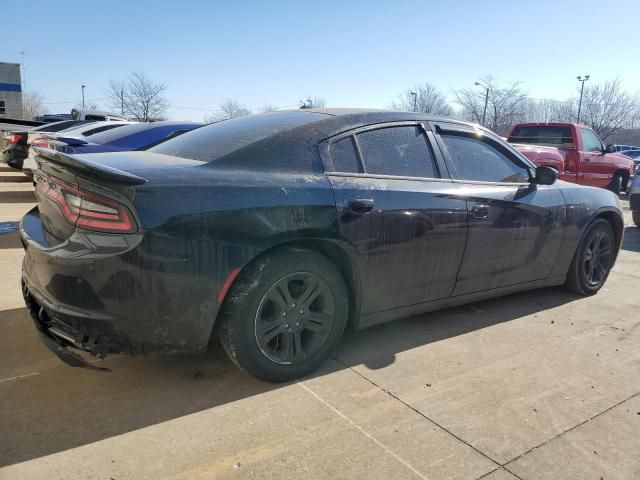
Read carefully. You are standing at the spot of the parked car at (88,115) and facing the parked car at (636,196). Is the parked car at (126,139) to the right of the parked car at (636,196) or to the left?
right

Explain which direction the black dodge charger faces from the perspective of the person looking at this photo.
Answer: facing away from the viewer and to the right of the viewer

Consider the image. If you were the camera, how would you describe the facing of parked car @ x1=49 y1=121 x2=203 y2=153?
facing away from the viewer and to the right of the viewer

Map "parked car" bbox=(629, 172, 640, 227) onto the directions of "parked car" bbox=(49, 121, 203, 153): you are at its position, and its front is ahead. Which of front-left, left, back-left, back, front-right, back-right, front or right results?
front-right

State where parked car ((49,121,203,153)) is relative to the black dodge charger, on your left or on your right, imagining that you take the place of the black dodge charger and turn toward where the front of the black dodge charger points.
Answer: on your left

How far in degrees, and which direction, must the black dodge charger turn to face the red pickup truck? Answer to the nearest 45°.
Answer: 0° — it already faces it

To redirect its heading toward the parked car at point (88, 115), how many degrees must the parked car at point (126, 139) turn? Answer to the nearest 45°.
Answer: approximately 45° to its left

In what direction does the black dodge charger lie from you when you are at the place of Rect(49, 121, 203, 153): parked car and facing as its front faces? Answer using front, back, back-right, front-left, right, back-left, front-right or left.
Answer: back-right

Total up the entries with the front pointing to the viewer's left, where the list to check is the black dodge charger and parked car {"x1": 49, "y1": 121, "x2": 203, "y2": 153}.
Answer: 0

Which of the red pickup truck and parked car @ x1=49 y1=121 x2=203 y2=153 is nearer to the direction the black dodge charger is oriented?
the red pickup truck
